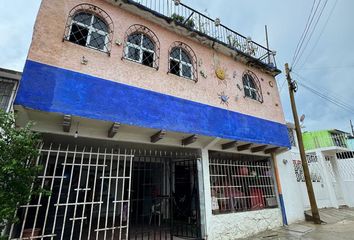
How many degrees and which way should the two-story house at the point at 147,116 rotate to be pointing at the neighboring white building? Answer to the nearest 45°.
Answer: approximately 90° to its left

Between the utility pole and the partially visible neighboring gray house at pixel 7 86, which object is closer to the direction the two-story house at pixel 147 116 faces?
the utility pole

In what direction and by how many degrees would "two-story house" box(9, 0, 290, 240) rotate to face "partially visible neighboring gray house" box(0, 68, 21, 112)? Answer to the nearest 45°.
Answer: approximately 135° to its right

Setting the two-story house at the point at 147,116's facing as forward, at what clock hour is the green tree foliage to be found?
The green tree foliage is roughly at 3 o'clock from the two-story house.

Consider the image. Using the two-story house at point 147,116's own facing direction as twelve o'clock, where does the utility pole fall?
The utility pole is roughly at 10 o'clock from the two-story house.

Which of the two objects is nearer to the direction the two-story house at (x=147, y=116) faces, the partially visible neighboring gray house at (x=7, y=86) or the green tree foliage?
the green tree foliage
